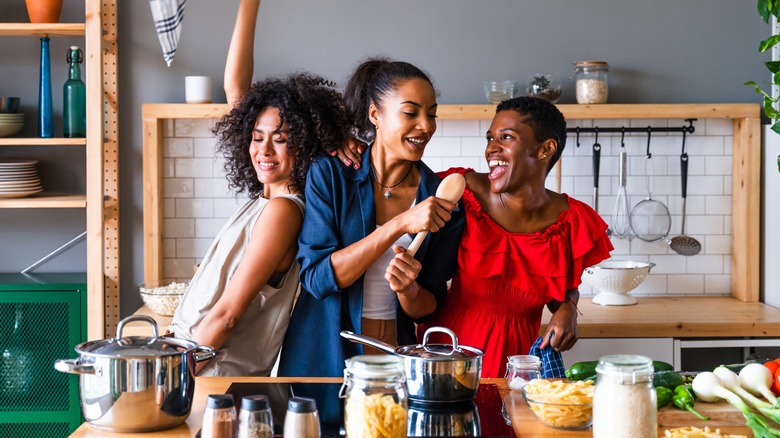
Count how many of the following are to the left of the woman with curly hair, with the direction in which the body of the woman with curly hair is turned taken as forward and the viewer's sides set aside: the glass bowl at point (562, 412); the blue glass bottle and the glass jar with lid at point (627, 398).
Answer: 2

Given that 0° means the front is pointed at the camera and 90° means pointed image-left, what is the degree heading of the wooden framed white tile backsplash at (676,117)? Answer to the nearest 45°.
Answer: approximately 0°

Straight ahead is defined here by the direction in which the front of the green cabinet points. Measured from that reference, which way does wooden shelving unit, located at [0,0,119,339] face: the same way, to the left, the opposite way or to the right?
the same way

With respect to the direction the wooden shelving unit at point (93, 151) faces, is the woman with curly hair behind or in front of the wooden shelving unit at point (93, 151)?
in front

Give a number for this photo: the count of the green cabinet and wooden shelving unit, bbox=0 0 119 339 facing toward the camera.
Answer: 2

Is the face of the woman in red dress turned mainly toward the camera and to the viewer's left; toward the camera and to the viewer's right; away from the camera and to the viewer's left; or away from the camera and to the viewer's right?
toward the camera and to the viewer's left

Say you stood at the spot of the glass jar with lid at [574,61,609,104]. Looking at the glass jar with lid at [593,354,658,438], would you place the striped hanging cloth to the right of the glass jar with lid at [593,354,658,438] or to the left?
right

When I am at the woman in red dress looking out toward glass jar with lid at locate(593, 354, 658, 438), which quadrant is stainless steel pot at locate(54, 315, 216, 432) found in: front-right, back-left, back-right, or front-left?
front-right

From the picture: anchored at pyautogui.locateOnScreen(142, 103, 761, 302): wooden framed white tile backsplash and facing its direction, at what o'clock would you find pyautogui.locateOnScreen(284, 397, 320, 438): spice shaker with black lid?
The spice shaker with black lid is roughly at 1 o'clock from the wooden framed white tile backsplash.

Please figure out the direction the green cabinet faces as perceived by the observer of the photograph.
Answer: facing the viewer

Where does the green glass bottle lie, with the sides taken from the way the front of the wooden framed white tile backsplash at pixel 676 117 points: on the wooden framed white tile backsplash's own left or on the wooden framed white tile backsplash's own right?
on the wooden framed white tile backsplash's own right

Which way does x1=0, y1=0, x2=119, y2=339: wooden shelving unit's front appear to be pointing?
toward the camera

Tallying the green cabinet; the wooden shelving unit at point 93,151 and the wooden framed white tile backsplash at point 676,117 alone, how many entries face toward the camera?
3
